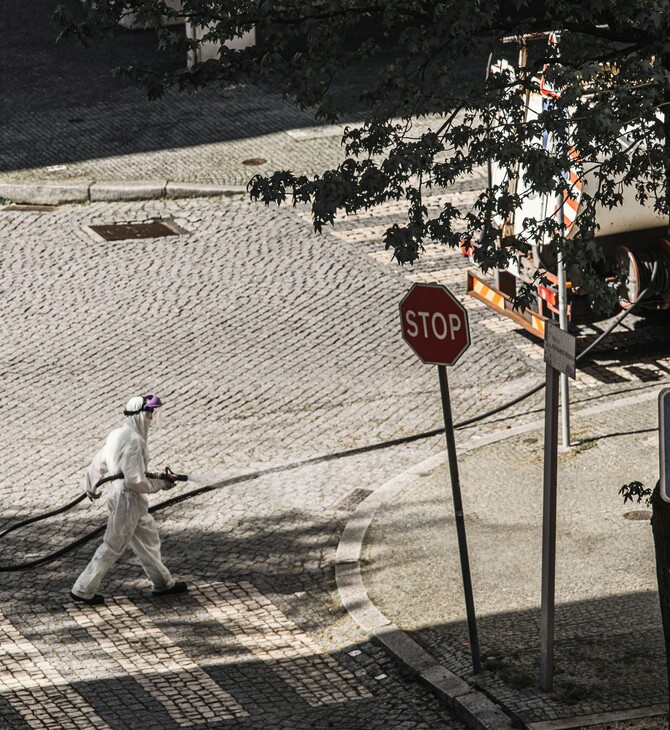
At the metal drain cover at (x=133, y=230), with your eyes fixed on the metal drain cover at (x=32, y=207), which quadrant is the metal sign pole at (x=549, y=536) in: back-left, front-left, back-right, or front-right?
back-left

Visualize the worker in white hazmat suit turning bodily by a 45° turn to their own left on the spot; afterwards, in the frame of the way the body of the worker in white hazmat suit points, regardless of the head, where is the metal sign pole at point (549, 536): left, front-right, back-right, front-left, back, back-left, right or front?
right

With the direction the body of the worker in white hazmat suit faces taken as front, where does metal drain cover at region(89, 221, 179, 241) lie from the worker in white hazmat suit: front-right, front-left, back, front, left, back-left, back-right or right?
left

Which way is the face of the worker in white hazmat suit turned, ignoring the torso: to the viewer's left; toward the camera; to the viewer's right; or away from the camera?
to the viewer's right

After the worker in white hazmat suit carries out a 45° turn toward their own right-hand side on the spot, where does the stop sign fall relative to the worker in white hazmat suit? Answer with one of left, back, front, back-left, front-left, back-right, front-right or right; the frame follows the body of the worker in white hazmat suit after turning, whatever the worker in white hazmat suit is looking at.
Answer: front

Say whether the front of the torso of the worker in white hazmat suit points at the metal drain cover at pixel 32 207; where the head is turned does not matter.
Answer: no

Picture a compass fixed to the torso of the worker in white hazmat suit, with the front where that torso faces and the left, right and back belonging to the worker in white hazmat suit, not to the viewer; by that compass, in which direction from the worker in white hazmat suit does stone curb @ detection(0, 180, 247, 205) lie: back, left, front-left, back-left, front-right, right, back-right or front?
left

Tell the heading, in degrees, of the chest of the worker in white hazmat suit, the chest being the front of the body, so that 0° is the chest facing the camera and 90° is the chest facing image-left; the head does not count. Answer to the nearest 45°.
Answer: approximately 270°
